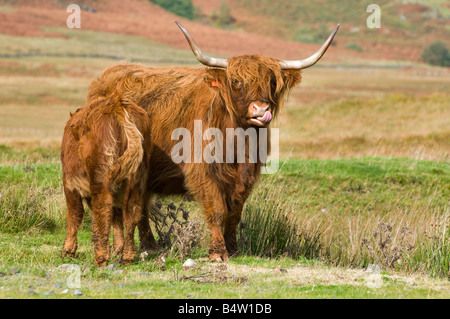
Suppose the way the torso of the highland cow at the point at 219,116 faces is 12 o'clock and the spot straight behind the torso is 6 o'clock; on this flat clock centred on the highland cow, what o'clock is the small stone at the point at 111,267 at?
The small stone is roughly at 3 o'clock from the highland cow.

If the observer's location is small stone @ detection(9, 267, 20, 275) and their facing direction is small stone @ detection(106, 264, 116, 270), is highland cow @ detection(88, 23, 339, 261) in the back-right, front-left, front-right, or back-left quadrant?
front-left

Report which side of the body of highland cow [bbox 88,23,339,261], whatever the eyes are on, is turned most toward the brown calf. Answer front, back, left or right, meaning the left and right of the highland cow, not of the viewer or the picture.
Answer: right

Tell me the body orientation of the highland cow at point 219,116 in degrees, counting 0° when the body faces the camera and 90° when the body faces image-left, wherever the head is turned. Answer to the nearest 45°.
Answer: approximately 315°

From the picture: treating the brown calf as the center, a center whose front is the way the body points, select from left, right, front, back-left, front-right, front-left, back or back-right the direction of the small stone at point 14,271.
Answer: left

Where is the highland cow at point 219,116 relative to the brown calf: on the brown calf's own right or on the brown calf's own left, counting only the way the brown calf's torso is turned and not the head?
on the brown calf's own right

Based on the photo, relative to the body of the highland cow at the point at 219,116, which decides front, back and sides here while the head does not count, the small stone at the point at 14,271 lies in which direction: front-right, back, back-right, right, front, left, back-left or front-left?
right

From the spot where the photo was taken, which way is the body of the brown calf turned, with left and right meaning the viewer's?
facing away from the viewer and to the left of the viewer

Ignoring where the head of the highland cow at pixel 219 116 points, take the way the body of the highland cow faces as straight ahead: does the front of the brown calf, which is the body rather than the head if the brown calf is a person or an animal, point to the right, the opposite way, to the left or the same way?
the opposite way

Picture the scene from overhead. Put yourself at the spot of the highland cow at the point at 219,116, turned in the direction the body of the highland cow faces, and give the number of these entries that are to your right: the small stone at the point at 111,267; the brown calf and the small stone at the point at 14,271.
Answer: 3
